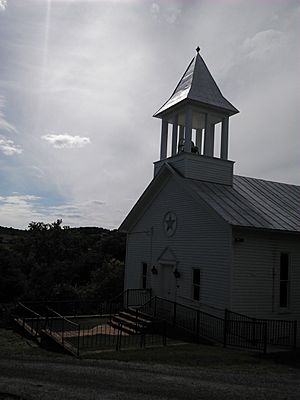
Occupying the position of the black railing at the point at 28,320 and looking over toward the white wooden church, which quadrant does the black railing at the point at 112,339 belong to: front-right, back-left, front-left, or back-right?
front-right

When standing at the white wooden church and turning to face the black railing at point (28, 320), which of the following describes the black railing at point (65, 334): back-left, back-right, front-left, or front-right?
front-left

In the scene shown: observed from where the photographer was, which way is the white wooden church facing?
facing the viewer and to the left of the viewer

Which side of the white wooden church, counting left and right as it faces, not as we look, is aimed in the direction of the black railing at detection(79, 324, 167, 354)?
front

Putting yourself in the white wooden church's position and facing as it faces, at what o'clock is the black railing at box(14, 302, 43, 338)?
The black railing is roughly at 1 o'clock from the white wooden church.

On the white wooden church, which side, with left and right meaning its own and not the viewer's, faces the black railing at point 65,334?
front

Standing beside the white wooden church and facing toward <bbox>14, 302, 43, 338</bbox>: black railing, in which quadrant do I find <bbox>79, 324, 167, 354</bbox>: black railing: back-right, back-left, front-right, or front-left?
front-left
